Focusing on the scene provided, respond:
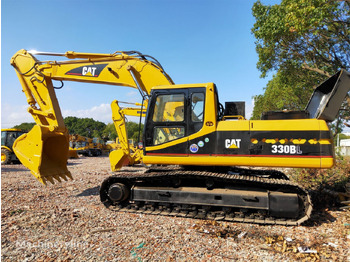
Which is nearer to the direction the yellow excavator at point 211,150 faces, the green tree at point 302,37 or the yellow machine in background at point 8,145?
the yellow machine in background

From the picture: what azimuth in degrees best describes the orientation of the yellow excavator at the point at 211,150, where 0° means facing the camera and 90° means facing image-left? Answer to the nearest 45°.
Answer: approximately 90°

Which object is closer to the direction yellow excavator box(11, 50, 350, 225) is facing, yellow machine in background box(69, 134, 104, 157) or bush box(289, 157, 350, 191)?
the yellow machine in background

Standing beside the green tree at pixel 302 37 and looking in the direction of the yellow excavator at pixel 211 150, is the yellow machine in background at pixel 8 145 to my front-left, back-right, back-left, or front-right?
front-right

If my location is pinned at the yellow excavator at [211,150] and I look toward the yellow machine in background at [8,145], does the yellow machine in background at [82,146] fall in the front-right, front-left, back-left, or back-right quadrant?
front-right

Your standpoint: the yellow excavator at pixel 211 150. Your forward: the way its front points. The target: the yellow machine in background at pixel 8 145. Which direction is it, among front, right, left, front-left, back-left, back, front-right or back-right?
front-right

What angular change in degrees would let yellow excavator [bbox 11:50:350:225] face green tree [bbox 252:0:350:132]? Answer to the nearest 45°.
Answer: approximately 135° to its right

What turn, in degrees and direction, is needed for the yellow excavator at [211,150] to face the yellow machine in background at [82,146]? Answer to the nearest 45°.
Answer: approximately 45° to its right

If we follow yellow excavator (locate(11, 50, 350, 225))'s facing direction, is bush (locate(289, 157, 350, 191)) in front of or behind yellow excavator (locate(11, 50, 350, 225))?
behind

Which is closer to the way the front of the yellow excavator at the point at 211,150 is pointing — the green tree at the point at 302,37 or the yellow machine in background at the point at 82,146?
the yellow machine in background

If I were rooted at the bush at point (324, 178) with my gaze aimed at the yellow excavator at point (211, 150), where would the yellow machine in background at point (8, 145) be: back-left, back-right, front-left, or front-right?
front-right
